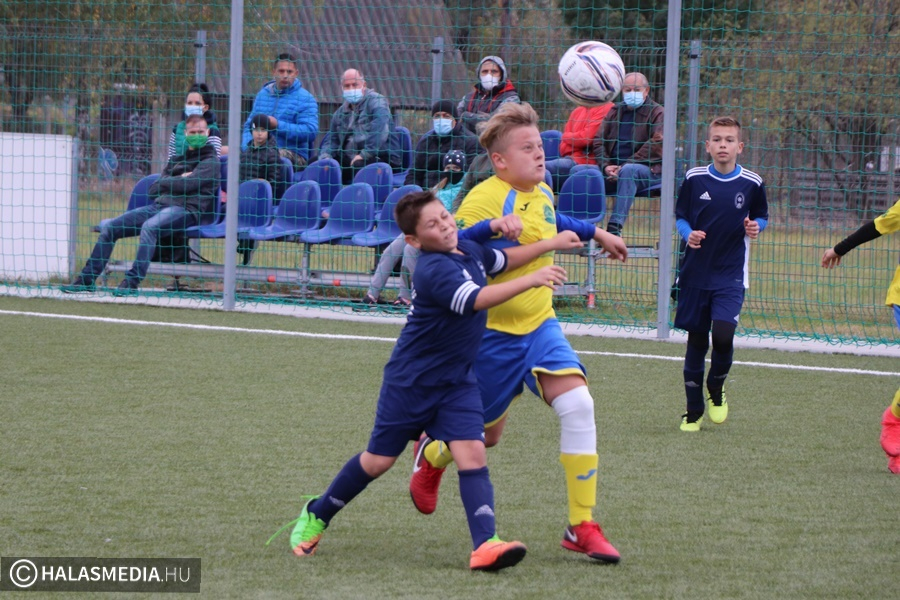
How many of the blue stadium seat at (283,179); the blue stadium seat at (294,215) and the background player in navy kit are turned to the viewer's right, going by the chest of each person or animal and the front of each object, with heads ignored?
0

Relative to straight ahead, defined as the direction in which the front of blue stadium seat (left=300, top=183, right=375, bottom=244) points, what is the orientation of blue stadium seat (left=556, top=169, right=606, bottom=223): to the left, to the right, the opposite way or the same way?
the same way

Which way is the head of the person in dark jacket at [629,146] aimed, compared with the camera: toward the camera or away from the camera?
toward the camera

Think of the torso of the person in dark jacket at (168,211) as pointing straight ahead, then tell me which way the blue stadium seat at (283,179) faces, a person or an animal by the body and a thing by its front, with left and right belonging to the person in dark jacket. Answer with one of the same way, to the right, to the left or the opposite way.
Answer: the same way

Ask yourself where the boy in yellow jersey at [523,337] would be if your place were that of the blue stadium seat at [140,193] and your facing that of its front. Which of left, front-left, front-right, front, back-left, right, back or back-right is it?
front-left

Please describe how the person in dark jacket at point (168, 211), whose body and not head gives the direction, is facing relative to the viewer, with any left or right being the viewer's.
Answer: facing the viewer and to the left of the viewer

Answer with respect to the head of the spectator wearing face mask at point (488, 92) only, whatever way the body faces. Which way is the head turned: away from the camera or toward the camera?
toward the camera

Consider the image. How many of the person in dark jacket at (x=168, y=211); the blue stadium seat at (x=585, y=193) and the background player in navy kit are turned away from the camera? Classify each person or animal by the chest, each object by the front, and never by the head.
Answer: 0

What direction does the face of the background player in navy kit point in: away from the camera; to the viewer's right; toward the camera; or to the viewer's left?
toward the camera

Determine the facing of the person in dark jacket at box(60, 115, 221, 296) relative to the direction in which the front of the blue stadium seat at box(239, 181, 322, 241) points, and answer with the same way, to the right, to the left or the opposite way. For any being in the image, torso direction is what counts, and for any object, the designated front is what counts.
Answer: the same way

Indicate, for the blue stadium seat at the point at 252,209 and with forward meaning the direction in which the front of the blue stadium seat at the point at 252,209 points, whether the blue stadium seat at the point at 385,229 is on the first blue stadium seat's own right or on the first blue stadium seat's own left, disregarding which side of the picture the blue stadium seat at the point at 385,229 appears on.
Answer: on the first blue stadium seat's own left

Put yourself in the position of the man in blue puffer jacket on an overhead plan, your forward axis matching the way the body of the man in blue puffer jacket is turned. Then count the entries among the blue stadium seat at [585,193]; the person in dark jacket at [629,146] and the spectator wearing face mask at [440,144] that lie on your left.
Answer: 3

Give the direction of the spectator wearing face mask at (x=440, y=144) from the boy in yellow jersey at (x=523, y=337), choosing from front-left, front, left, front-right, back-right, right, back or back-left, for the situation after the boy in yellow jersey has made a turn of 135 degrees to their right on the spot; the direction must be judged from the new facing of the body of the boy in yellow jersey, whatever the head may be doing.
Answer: right

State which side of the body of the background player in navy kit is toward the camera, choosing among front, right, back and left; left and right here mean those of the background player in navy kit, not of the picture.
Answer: front

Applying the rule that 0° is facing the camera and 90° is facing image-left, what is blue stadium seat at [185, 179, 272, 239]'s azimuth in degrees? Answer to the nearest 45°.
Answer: approximately 45°

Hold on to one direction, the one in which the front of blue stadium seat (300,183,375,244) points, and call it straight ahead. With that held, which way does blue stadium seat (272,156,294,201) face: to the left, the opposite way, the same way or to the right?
the same way
